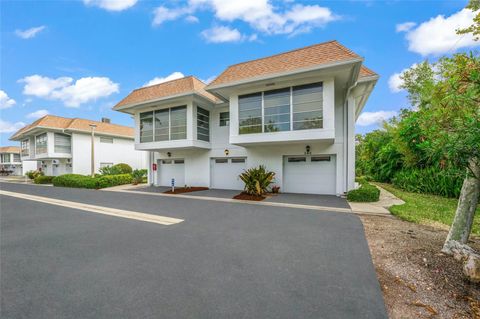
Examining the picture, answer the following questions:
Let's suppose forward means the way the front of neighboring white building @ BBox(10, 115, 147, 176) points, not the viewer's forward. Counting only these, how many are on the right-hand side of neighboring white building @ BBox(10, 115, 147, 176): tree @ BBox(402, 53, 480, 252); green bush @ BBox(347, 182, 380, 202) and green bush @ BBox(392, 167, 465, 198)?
0

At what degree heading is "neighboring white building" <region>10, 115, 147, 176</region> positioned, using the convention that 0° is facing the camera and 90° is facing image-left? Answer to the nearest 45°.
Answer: approximately 45°

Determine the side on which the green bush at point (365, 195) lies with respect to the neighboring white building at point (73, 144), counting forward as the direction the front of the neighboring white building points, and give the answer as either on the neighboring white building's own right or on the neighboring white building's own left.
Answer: on the neighboring white building's own left

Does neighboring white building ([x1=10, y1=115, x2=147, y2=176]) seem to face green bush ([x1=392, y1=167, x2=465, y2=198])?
no

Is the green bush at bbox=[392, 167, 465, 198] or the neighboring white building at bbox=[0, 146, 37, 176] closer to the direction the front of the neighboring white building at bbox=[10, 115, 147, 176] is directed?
the green bush

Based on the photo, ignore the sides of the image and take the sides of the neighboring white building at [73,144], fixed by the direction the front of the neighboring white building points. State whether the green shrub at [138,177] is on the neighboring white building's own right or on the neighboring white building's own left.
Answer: on the neighboring white building's own left

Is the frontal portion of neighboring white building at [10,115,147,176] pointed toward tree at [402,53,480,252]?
no

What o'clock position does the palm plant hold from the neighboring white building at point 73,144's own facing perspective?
The palm plant is roughly at 10 o'clock from the neighboring white building.

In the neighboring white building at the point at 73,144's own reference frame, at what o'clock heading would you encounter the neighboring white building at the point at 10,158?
the neighboring white building at the point at 10,158 is roughly at 4 o'clock from the neighboring white building at the point at 73,144.

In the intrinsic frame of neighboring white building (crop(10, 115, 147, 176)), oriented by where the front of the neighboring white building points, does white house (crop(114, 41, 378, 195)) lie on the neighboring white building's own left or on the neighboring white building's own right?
on the neighboring white building's own left
